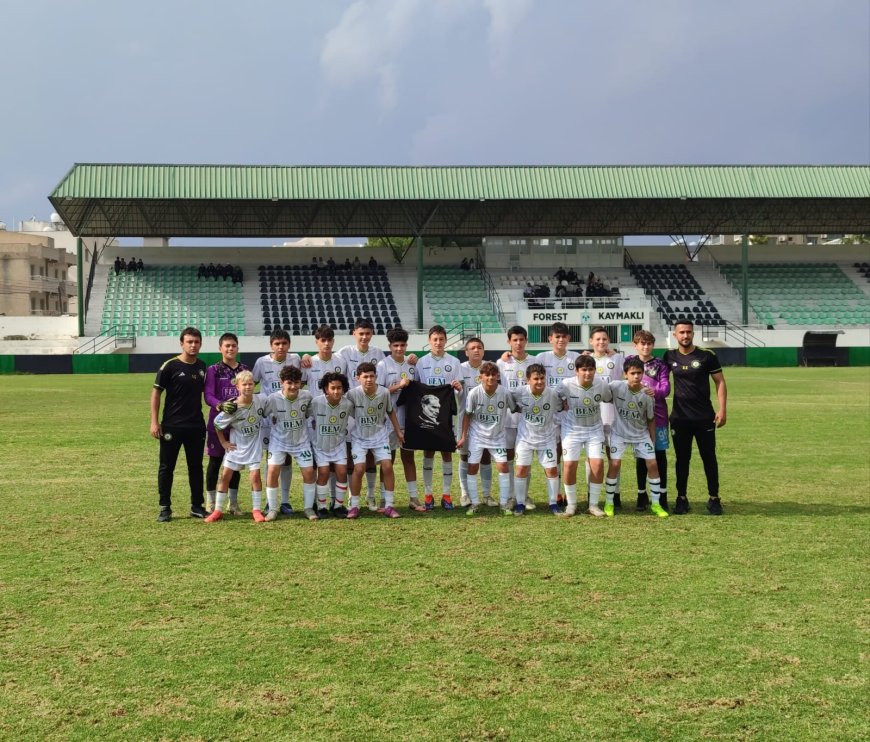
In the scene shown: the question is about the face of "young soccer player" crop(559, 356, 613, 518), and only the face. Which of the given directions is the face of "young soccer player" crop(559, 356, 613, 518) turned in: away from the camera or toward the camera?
toward the camera

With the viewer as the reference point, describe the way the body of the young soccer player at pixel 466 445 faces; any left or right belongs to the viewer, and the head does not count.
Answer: facing the viewer

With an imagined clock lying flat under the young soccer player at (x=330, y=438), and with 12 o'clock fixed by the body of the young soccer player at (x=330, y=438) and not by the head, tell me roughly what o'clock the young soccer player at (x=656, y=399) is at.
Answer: the young soccer player at (x=656, y=399) is roughly at 9 o'clock from the young soccer player at (x=330, y=438).

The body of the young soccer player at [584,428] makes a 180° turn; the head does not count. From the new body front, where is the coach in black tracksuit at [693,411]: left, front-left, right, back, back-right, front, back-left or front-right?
right

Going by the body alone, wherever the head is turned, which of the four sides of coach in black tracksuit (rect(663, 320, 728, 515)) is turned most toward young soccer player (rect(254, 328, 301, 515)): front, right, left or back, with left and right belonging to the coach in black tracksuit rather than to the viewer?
right

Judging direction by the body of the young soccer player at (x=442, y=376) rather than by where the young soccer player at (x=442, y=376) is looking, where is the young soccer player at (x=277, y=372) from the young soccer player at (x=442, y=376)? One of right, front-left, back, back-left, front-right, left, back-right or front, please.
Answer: right

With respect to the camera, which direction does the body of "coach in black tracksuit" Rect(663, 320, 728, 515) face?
toward the camera

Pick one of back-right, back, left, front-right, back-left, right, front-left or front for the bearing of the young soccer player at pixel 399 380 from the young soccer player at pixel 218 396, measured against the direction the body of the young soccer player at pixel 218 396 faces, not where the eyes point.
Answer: left

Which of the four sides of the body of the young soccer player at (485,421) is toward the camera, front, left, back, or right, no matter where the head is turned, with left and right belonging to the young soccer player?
front

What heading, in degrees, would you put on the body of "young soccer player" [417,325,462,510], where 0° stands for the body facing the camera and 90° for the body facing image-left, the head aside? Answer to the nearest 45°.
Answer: approximately 0°

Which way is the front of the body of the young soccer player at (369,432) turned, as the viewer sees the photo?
toward the camera

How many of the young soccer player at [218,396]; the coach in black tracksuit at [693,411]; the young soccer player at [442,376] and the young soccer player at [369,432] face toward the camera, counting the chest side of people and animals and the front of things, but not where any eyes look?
4

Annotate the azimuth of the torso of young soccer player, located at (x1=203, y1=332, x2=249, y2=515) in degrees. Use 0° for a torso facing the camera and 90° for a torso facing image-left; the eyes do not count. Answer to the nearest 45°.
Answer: approximately 0°
